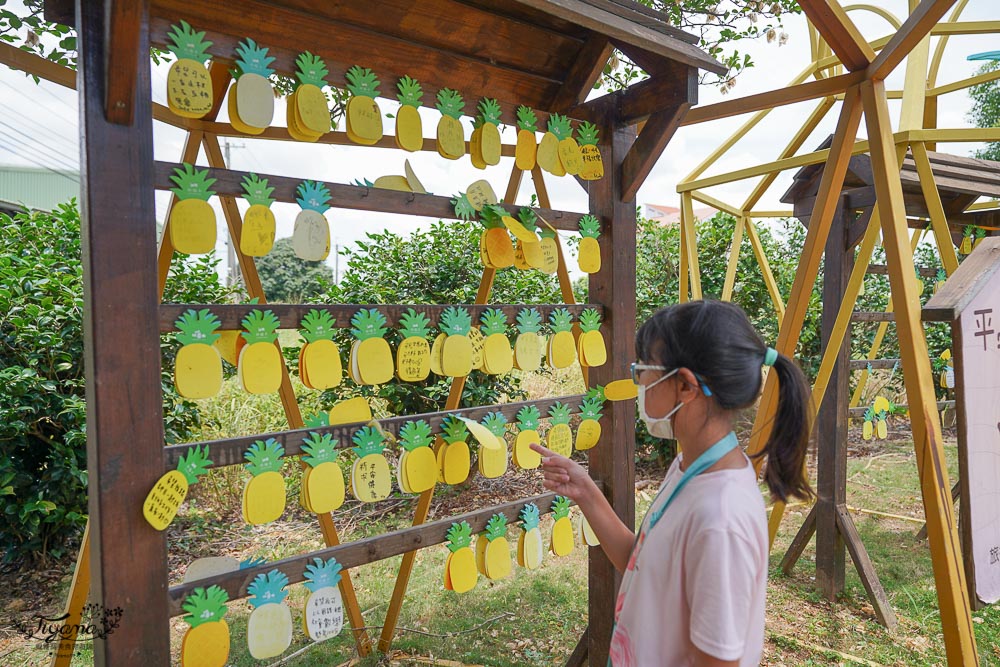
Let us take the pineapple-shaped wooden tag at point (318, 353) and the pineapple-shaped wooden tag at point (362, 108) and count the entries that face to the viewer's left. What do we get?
0

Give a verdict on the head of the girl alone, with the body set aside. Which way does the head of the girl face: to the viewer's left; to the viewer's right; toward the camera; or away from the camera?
to the viewer's left

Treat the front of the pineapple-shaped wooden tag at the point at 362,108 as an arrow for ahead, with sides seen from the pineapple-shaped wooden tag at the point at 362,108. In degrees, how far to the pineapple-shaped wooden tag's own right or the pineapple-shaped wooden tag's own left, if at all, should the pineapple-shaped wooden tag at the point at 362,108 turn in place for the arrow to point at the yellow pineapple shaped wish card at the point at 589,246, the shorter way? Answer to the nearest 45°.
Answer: approximately 90° to the pineapple-shaped wooden tag's own left

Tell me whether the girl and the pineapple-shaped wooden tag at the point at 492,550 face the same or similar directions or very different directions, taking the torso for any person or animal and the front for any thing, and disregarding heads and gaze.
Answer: very different directions

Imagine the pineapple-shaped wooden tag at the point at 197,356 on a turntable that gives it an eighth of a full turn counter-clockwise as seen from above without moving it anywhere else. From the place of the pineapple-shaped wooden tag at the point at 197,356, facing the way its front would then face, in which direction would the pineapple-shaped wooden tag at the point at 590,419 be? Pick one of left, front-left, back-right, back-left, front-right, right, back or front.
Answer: front-left

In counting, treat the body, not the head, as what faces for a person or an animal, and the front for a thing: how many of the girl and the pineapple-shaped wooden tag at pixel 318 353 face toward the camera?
1

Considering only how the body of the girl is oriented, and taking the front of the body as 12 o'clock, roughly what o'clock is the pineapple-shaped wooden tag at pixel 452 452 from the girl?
The pineapple-shaped wooden tag is roughly at 1 o'clock from the girl.
